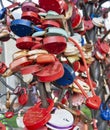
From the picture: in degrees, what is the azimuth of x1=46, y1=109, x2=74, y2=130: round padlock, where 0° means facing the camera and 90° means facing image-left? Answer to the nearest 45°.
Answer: approximately 0°
